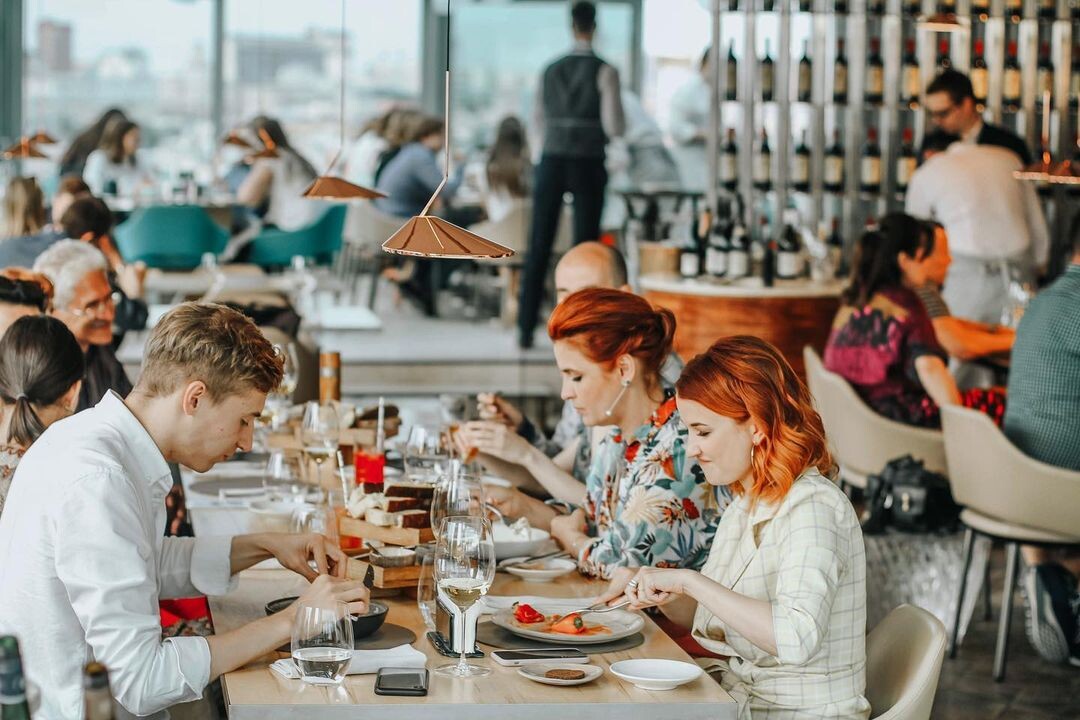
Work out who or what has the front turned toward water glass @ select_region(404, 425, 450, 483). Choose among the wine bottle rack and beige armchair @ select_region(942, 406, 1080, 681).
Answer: the wine bottle rack

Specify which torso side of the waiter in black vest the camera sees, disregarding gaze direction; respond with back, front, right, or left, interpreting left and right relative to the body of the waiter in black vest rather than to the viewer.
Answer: back

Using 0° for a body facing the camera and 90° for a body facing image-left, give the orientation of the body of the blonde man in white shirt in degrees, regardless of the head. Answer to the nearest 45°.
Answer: approximately 270°

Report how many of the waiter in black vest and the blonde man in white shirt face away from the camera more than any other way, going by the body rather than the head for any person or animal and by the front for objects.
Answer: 1

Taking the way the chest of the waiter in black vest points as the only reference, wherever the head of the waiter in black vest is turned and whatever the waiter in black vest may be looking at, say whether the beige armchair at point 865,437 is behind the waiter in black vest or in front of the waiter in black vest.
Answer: behind

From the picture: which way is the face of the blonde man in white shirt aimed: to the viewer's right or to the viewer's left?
to the viewer's right

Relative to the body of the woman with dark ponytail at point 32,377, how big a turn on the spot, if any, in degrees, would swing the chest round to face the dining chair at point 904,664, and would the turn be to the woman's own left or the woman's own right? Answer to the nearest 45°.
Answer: approximately 90° to the woman's own right

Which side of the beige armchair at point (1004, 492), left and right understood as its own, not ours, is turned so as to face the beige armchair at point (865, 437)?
left

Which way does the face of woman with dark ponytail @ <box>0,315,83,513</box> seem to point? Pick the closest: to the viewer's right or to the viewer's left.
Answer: to the viewer's right

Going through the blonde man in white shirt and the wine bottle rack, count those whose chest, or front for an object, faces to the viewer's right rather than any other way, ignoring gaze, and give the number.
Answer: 1

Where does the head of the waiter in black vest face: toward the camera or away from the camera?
away from the camera

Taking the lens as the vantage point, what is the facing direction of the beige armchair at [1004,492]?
facing away from the viewer and to the right of the viewer

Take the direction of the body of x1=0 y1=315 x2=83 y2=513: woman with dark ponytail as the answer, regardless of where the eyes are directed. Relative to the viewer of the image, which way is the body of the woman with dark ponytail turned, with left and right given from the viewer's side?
facing away from the viewer and to the right of the viewer

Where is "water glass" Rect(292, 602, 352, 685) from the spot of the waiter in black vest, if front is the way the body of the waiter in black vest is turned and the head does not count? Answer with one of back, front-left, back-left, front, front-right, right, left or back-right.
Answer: back
